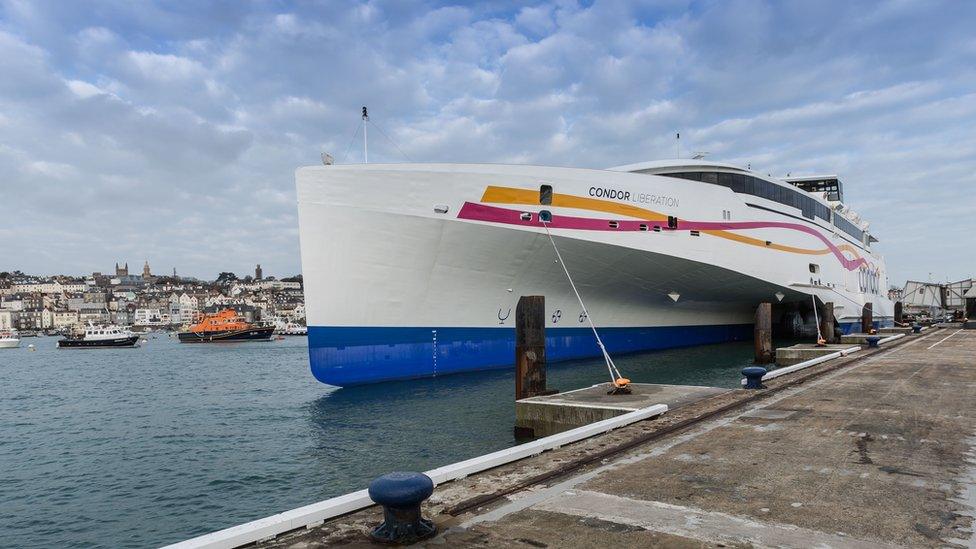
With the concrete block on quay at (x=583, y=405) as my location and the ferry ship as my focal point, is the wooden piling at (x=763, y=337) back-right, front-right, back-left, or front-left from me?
front-right

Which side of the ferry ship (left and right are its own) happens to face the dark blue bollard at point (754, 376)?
left

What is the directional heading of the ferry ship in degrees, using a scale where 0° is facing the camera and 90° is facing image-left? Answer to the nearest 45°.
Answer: approximately 45°

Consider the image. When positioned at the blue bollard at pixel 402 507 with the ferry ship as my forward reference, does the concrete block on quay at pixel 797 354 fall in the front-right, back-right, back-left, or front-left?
front-right

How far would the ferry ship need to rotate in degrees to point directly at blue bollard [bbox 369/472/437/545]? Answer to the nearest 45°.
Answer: approximately 45° to its left

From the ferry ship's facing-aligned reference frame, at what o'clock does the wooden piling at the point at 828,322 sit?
The wooden piling is roughly at 6 o'clock from the ferry ship.

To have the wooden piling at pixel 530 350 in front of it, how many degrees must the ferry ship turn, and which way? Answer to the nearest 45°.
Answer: approximately 45° to its left

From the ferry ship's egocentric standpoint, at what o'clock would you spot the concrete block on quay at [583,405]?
The concrete block on quay is roughly at 10 o'clock from the ferry ship.
